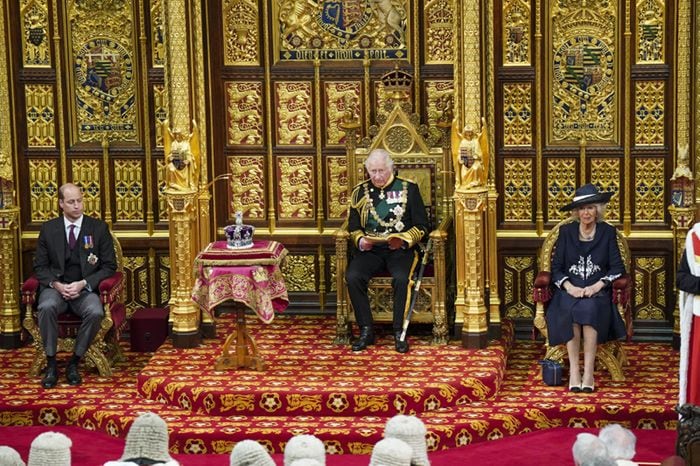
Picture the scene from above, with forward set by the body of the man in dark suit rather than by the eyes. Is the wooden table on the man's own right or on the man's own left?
on the man's own left

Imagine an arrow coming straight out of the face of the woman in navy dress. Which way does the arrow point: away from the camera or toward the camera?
toward the camera

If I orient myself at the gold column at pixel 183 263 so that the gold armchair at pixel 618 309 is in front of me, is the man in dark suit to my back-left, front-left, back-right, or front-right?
back-right

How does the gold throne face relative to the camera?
toward the camera

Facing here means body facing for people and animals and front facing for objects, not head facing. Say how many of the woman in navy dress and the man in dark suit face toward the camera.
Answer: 2

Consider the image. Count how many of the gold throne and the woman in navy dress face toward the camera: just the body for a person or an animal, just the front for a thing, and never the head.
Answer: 2

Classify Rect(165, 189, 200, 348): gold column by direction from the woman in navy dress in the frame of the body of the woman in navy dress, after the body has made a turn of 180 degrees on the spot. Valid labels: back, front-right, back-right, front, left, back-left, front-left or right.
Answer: left

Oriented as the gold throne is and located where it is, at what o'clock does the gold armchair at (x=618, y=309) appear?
The gold armchair is roughly at 10 o'clock from the gold throne.

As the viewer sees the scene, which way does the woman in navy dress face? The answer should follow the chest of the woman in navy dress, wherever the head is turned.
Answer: toward the camera

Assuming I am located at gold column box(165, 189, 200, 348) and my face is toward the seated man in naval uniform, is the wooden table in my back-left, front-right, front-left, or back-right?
front-right

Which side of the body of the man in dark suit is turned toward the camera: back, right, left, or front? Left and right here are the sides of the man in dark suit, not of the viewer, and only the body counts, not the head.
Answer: front

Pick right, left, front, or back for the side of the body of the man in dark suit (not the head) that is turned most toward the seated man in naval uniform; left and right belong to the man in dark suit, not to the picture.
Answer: left
